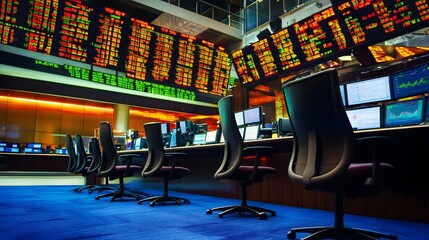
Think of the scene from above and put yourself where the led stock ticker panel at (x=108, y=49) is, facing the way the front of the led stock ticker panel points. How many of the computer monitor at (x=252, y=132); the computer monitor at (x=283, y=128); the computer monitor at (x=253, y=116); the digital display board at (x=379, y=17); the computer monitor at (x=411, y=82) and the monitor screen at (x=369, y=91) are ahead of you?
6

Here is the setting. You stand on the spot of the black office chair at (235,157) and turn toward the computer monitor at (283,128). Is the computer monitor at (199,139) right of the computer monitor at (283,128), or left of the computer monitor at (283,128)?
left

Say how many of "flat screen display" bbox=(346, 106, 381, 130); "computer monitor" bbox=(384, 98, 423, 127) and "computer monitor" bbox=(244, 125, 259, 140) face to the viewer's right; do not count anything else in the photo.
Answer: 0

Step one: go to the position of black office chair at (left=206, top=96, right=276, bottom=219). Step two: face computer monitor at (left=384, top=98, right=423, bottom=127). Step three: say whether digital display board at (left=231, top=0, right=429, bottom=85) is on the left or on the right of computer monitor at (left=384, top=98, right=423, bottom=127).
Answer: left

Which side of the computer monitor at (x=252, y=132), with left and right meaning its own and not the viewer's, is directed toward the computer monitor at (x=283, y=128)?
left

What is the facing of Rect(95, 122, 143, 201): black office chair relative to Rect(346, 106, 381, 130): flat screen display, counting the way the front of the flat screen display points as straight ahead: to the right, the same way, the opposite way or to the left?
the opposite way

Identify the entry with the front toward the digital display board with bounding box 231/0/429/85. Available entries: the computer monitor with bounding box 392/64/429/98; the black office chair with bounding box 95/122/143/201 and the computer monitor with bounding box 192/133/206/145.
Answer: the black office chair

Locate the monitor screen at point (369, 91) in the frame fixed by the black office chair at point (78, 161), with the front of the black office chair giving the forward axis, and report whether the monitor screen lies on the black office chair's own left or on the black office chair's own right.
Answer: on the black office chair's own right

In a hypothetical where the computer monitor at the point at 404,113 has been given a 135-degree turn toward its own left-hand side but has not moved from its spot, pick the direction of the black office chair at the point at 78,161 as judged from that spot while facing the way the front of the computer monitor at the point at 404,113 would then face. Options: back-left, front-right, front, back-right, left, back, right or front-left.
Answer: back

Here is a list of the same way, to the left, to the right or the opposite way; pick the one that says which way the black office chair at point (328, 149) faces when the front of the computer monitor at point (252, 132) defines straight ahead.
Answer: the opposite way

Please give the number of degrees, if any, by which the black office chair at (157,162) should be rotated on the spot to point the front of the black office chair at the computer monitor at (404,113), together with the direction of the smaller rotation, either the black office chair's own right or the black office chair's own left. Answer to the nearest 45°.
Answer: approximately 90° to the black office chair's own right

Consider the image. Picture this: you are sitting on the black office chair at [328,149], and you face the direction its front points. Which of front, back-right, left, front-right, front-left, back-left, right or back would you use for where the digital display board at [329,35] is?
front-left

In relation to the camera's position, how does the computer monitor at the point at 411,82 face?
facing the viewer and to the left of the viewer

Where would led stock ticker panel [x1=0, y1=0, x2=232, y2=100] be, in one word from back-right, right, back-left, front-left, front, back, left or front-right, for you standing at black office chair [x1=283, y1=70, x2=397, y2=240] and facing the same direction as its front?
left

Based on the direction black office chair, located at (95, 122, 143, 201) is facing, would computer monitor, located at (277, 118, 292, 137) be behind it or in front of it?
in front
